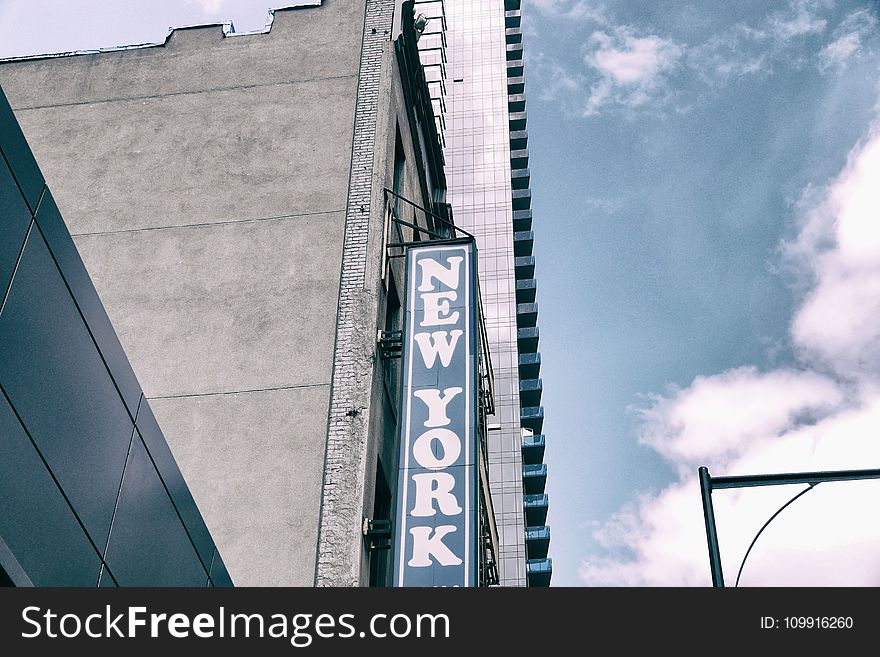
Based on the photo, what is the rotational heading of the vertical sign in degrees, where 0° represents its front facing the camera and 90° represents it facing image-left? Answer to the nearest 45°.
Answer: approximately 0°
